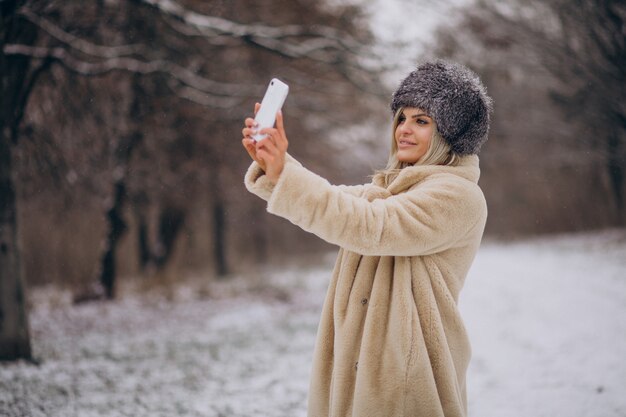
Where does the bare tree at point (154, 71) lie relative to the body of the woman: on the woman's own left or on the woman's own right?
on the woman's own right

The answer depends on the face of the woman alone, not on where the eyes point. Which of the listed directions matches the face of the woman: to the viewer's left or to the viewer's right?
to the viewer's left

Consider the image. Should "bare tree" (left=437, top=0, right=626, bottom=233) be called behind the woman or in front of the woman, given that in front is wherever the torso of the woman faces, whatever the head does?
behind

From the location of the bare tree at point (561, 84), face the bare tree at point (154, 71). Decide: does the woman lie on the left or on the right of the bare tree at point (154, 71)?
left

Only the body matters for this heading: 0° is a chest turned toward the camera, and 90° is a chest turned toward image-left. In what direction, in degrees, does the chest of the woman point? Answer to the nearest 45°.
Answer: approximately 45°
